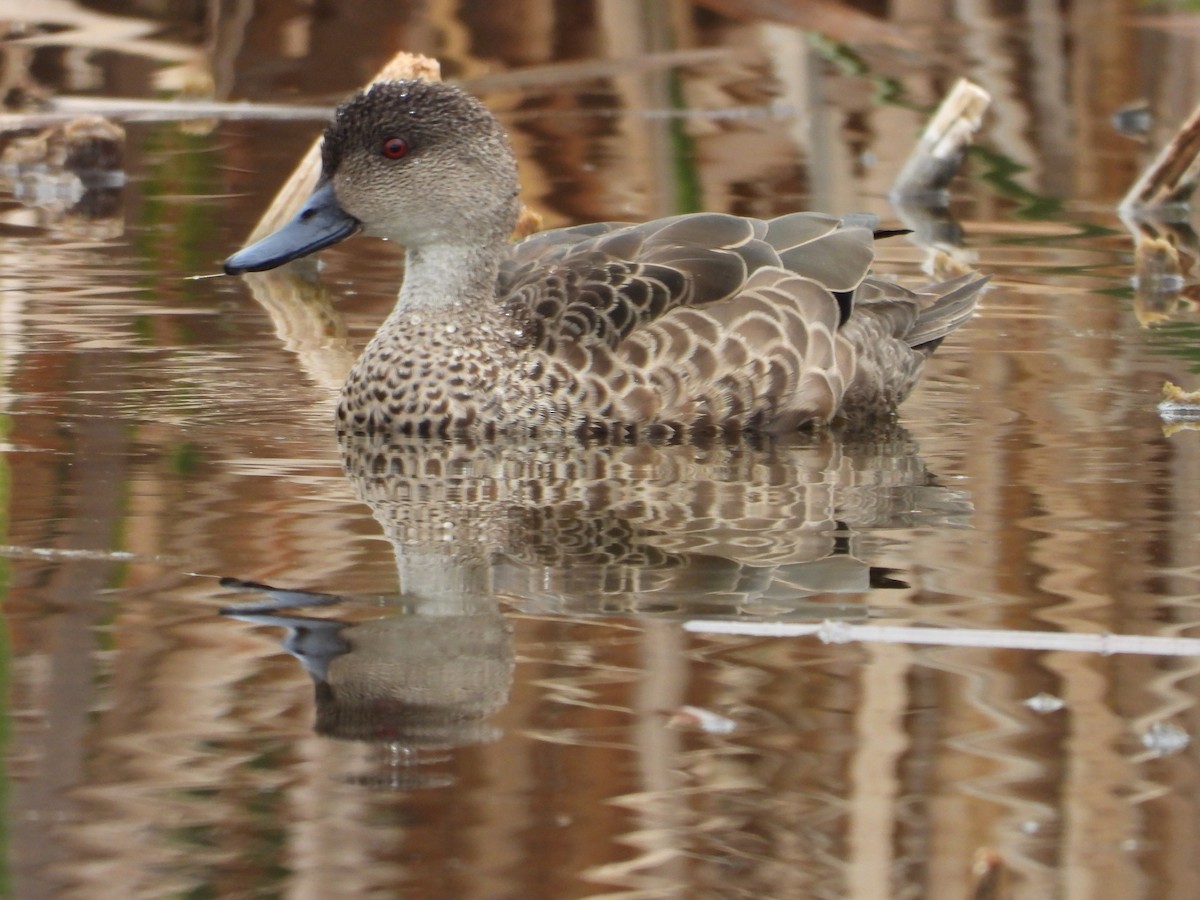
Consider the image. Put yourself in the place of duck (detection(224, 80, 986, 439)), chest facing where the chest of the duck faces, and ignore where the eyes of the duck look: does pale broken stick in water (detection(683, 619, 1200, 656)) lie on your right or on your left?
on your left

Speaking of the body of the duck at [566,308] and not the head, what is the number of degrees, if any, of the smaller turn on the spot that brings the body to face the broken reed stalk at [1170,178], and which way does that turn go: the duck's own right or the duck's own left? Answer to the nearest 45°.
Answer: approximately 135° to the duck's own right

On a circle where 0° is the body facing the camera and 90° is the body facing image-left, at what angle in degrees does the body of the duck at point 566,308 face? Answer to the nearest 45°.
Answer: approximately 90°

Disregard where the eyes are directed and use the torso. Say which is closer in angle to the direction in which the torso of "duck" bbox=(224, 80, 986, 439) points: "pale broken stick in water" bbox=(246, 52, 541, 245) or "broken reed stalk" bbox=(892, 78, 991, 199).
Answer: the pale broken stick in water

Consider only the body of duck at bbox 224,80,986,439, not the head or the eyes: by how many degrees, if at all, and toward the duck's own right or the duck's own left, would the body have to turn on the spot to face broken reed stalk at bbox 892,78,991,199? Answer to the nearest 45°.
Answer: approximately 135° to the duck's own right

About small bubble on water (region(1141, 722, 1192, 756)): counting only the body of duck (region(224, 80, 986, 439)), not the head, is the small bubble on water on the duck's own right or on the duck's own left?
on the duck's own left

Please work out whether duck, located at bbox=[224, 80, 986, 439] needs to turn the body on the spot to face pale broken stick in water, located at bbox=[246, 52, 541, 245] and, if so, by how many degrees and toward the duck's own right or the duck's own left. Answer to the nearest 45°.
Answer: approximately 45° to the duck's own right
